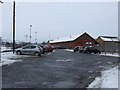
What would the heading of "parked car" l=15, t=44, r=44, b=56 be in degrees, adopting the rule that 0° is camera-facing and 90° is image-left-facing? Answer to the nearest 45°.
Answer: approximately 135°
